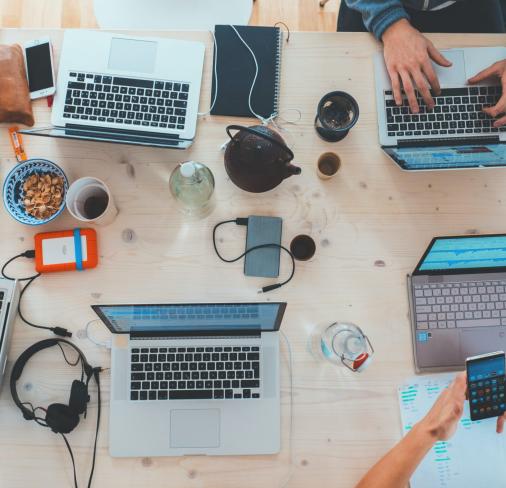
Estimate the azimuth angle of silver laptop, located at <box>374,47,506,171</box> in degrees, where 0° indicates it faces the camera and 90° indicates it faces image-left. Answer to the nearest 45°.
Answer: approximately 180°

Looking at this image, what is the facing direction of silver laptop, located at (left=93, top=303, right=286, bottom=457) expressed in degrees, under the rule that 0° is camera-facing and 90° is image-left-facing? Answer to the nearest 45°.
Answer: approximately 0°

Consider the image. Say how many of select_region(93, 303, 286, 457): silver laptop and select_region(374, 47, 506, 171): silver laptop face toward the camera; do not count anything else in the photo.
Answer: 1

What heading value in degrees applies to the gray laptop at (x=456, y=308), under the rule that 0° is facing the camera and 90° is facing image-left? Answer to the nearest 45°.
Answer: approximately 0°
